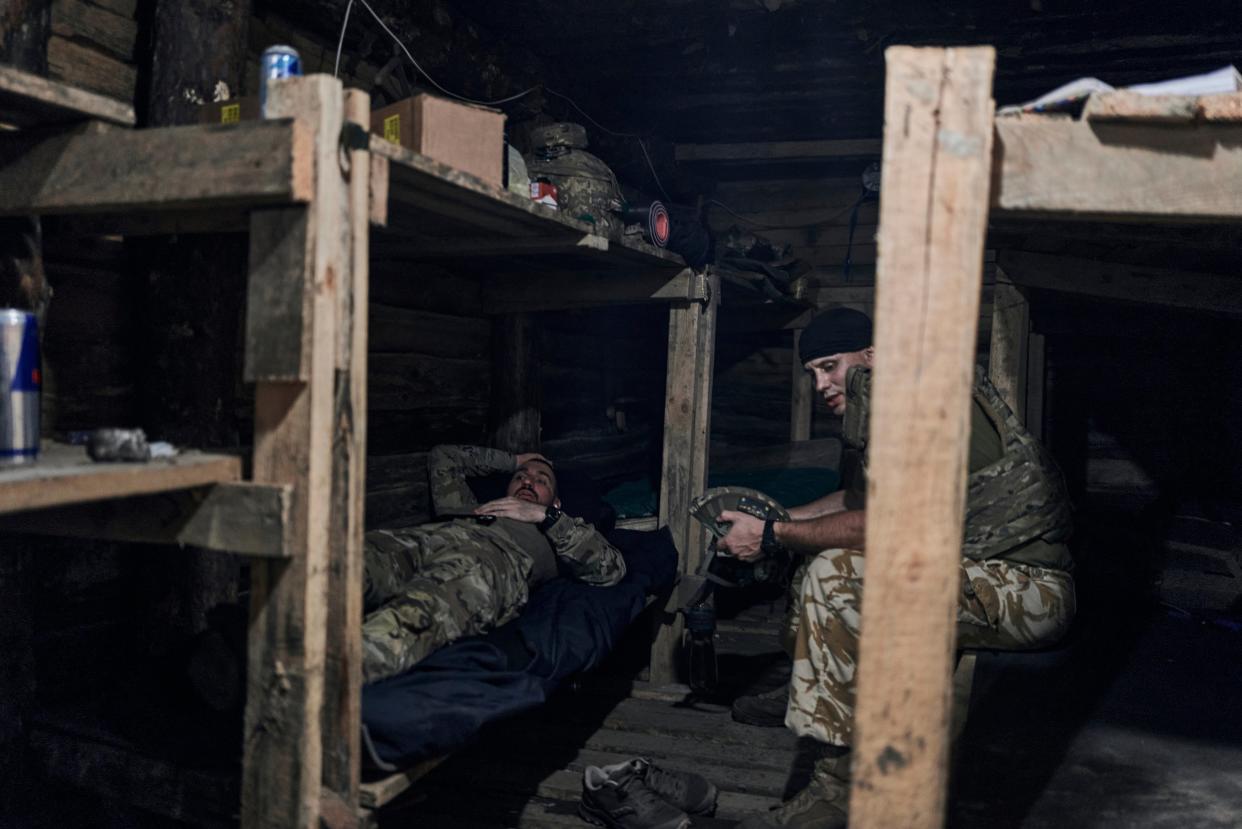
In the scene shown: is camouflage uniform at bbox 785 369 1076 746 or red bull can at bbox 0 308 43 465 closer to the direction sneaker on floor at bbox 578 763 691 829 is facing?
the camouflage uniform

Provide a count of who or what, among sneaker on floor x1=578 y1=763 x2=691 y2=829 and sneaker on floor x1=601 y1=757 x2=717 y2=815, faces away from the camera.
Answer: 0

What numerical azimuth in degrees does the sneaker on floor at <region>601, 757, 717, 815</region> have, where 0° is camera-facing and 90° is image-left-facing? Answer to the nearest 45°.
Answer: approximately 315°

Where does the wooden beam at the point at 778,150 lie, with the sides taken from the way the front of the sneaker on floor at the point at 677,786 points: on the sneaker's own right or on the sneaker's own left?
on the sneaker's own left

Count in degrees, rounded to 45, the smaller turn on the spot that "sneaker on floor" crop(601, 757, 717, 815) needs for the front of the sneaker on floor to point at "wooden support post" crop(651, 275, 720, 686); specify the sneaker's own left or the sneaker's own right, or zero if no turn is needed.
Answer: approximately 135° to the sneaker's own left
